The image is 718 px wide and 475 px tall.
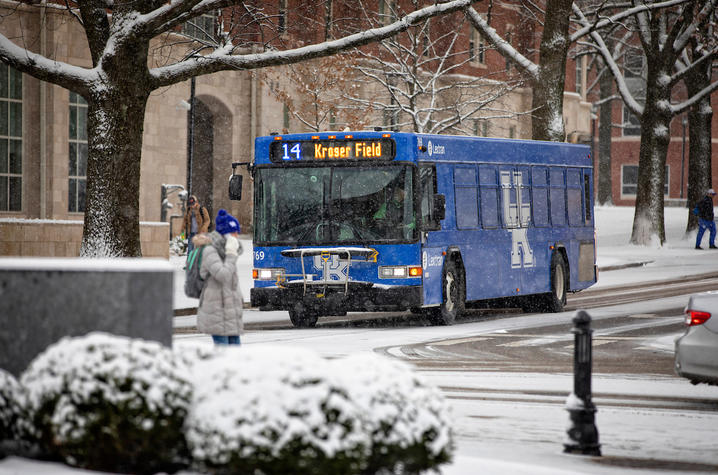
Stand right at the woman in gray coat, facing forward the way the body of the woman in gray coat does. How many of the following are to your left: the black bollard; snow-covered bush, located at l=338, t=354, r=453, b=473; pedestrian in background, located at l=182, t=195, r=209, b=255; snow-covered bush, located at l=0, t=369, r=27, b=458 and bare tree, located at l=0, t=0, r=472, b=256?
2

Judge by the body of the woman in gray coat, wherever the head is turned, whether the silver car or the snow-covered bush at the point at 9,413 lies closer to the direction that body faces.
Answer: the silver car

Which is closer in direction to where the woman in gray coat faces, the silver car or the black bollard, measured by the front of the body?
the silver car

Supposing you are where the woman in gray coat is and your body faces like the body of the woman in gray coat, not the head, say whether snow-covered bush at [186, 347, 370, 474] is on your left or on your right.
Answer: on your right

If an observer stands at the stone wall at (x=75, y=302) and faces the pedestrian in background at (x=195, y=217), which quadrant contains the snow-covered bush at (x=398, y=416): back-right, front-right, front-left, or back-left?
back-right
